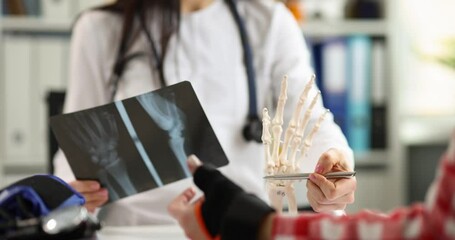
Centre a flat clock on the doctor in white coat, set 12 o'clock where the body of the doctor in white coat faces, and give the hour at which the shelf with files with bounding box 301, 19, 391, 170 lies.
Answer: The shelf with files is roughly at 7 o'clock from the doctor in white coat.

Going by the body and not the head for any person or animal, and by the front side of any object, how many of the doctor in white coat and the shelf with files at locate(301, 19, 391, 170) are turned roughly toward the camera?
2

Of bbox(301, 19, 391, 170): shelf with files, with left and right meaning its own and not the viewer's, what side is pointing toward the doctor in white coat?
front

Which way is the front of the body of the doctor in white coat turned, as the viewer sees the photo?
toward the camera

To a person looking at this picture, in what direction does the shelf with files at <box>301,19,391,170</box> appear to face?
facing the viewer

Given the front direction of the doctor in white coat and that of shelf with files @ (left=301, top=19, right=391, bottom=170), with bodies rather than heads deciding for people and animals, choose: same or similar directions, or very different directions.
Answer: same or similar directions
